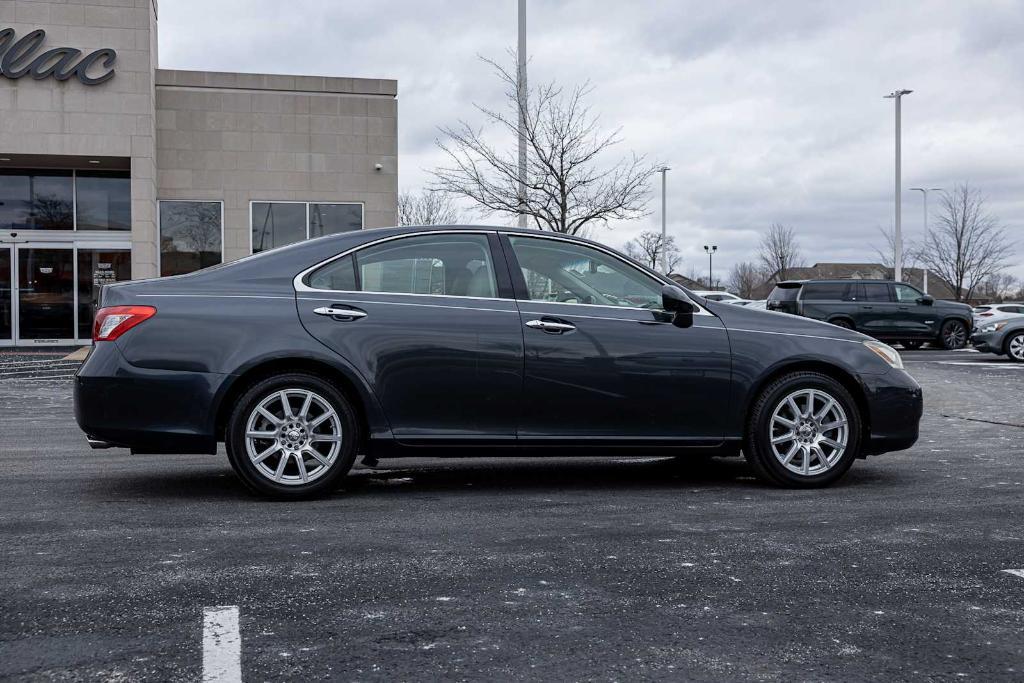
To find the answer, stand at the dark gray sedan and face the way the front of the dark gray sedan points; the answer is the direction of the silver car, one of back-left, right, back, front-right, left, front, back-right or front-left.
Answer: front-left

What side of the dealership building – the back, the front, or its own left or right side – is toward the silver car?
left

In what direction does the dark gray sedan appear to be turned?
to the viewer's right

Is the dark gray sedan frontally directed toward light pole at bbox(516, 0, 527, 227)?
no

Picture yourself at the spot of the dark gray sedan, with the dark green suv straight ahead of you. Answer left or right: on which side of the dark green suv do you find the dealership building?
left

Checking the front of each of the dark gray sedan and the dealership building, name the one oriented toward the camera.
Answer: the dealership building

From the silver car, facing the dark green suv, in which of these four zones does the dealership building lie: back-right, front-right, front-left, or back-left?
front-left

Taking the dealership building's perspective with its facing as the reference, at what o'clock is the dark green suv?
The dark green suv is roughly at 9 o'clock from the dealership building.

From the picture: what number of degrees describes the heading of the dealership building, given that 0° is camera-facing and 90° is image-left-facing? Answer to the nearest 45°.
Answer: approximately 0°

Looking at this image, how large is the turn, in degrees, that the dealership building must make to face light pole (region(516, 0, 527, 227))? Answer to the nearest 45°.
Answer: approximately 45° to its left

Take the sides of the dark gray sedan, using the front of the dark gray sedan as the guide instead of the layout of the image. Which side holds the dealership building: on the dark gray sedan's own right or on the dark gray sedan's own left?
on the dark gray sedan's own left

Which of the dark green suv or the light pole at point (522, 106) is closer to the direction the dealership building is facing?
the light pole

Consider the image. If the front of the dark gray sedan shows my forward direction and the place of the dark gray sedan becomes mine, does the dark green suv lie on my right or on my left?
on my left

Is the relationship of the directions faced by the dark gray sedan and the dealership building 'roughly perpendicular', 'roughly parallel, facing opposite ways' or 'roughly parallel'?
roughly perpendicular

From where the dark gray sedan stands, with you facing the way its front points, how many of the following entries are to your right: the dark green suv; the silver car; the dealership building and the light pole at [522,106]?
0

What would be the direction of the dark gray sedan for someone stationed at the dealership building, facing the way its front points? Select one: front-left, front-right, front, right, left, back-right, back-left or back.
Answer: front

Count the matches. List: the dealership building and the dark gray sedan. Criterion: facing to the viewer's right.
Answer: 1
